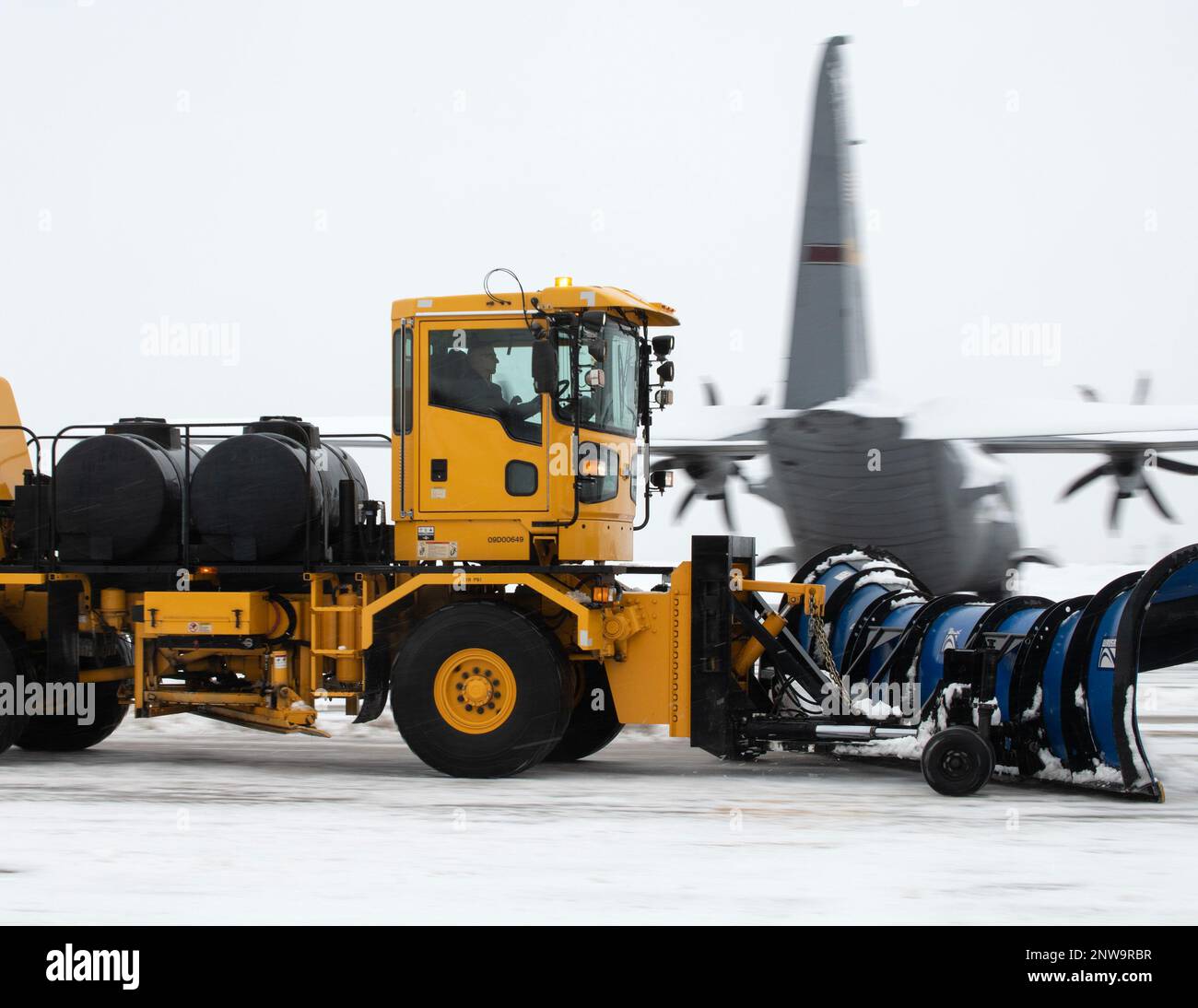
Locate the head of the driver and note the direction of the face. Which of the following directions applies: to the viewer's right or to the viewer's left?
to the viewer's right

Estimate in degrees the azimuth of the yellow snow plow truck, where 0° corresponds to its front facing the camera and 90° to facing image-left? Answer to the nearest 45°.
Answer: approximately 270°

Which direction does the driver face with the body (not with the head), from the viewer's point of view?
to the viewer's right
